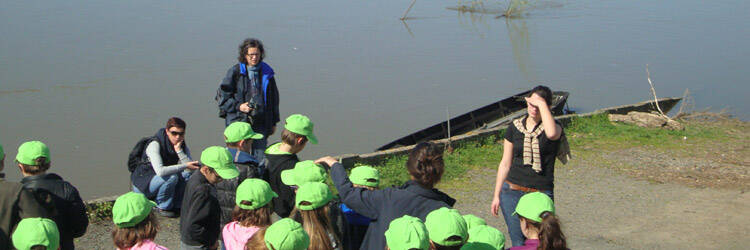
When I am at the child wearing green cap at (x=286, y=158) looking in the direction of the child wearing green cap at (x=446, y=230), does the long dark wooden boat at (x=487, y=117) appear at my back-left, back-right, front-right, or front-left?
back-left

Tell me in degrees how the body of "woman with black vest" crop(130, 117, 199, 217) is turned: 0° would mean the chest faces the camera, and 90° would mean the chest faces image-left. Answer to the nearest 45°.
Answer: approximately 315°

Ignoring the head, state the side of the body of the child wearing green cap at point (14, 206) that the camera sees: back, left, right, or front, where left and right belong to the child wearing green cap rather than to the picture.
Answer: back

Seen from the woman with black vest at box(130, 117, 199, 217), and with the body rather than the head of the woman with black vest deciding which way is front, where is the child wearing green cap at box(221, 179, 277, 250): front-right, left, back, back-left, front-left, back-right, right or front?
front-right

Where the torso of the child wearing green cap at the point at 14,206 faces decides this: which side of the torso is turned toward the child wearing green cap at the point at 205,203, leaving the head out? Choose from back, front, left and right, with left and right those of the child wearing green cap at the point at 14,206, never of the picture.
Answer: right

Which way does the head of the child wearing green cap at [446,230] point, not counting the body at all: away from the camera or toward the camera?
away from the camera

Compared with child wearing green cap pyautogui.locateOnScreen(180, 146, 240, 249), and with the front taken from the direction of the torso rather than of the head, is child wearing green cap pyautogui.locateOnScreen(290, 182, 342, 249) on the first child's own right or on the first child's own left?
on the first child's own right

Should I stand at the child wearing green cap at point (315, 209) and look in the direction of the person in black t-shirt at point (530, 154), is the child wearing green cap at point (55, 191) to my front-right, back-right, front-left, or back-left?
back-left
